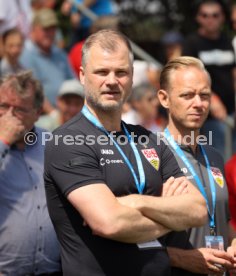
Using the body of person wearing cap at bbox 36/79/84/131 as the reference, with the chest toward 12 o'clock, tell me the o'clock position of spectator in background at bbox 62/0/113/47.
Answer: The spectator in background is roughly at 6 o'clock from the person wearing cap.

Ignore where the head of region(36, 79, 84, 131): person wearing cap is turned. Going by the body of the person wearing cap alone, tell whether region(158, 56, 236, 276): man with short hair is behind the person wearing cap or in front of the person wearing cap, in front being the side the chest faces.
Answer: in front

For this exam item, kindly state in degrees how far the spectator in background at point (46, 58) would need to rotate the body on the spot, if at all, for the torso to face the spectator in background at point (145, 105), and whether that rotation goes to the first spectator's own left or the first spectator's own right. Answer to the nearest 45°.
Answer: approximately 45° to the first spectator's own left

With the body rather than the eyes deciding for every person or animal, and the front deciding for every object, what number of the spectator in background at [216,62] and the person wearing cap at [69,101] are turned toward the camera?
2

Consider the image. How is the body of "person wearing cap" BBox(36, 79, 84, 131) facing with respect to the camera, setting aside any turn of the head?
toward the camera

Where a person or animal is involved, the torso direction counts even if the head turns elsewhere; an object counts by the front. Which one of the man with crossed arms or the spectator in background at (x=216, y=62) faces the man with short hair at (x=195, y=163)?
the spectator in background

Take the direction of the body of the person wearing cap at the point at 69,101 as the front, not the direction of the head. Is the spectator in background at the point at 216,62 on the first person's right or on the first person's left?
on the first person's left

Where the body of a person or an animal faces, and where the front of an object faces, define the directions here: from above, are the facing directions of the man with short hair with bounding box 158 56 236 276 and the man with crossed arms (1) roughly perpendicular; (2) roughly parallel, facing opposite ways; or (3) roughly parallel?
roughly parallel

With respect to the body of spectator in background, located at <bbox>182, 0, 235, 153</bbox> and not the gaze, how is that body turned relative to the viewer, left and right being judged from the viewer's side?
facing the viewer

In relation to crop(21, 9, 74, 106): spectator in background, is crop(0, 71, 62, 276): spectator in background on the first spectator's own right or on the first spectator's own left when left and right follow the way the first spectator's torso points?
on the first spectator's own right

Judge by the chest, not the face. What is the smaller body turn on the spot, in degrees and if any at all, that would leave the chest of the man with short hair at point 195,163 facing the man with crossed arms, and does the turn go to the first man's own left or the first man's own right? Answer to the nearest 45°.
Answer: approximately 90° to the first man's own right

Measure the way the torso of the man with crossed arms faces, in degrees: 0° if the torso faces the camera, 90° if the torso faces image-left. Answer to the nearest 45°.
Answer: approximately 315°
